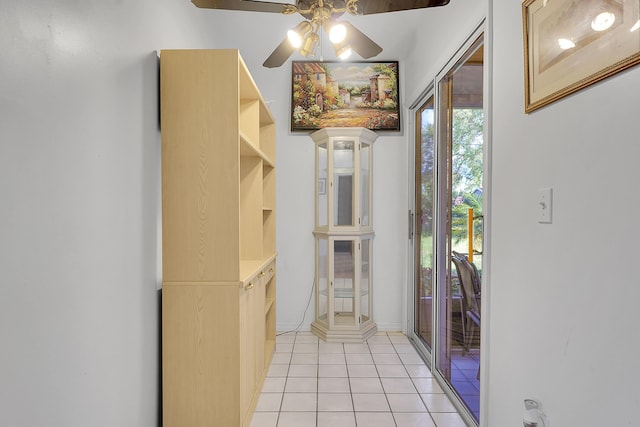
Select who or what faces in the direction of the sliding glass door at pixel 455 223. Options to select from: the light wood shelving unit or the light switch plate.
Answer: the light wood shelving unit

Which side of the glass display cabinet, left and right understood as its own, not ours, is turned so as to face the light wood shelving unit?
front

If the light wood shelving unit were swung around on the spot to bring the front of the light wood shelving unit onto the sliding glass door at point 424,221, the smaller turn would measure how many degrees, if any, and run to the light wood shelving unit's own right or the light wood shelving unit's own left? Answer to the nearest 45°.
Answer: approximately 45° to the light wood shelving unit's own left

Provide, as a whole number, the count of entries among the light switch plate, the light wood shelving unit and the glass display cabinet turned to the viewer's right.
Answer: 1

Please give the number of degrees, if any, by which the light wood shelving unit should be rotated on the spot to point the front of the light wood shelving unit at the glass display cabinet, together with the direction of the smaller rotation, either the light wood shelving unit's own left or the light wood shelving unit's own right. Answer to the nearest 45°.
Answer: approximately 45° to the light wood shelving unit's own left

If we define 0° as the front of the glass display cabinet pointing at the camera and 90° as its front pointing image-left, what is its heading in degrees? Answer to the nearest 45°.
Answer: approximately 0°

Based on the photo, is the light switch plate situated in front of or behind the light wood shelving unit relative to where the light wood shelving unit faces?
in front

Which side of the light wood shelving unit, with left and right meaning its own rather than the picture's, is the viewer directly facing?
right

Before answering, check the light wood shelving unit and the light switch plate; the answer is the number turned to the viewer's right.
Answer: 1

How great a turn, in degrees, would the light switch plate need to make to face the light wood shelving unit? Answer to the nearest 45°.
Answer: approximately 45° to its right

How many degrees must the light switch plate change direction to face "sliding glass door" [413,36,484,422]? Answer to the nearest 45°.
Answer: approximately 90° to its right

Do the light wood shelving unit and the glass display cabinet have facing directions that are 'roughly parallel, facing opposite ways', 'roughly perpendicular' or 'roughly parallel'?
roughly perpendicular

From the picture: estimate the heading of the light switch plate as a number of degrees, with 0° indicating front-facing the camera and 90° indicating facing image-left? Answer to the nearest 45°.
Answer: approximately 45°

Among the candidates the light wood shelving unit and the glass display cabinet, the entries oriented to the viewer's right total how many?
1

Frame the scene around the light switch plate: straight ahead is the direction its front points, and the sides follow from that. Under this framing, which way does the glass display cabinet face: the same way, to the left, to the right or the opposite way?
to the left
